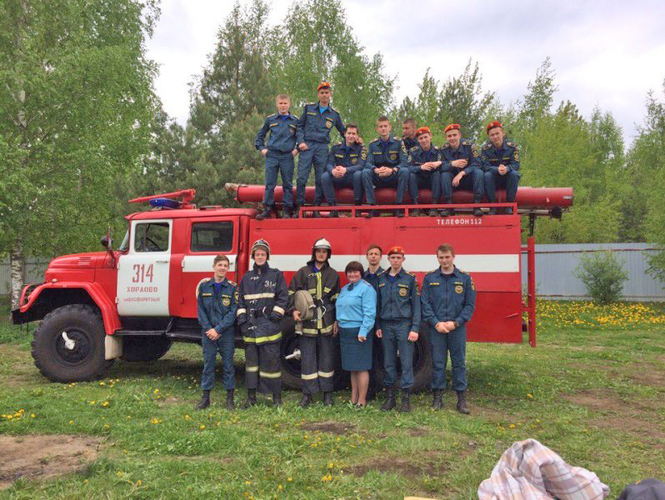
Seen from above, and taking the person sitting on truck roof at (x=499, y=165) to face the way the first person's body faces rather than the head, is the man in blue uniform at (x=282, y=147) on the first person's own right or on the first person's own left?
on the first person's own right

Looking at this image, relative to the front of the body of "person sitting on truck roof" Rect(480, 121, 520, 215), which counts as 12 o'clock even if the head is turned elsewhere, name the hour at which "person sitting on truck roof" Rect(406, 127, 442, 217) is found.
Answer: "person sitting on truck roof" Rect(406, 127, 442, 217) is roughly at 3 o'clock from "person sitting on truck roof" Rect(480, 121, 520, 215).

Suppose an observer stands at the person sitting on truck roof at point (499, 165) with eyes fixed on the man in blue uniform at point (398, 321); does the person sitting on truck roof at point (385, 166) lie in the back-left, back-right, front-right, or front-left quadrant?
front-right

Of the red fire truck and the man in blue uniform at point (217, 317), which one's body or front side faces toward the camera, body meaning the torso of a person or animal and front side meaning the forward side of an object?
the man in blue uniform

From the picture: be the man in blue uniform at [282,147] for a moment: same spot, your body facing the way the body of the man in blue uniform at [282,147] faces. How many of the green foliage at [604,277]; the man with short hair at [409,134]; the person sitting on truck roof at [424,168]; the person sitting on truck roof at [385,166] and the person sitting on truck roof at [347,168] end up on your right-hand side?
0

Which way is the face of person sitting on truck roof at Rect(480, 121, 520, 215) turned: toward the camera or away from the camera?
toward the camera

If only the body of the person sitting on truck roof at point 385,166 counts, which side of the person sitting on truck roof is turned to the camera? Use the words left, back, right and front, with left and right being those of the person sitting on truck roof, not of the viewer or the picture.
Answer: front

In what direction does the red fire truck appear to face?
to the viewer's left

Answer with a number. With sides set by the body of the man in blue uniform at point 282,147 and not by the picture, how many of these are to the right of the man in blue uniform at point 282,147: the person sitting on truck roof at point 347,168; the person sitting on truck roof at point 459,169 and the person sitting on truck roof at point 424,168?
0

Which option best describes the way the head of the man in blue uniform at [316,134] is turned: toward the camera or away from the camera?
toward the camera

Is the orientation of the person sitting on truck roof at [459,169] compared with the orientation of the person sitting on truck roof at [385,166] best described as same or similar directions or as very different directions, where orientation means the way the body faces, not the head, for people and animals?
same or similar directions

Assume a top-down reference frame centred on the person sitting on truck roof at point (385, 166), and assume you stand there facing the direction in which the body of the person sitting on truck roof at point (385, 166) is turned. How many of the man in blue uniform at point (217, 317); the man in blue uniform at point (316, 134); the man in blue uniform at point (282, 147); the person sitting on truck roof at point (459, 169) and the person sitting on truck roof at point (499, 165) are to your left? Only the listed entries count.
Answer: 2

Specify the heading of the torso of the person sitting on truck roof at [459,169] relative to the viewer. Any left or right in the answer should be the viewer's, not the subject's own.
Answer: facing the viewer

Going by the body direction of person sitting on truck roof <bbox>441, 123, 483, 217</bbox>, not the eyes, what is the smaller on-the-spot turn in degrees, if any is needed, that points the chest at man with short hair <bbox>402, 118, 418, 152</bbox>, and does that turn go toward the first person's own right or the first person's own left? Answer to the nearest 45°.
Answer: approximately 135° to the first person's own right

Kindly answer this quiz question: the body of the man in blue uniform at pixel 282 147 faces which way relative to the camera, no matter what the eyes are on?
toward the camera

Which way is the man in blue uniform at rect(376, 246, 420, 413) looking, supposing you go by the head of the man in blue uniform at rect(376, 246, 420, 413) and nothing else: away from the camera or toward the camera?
toward the camera

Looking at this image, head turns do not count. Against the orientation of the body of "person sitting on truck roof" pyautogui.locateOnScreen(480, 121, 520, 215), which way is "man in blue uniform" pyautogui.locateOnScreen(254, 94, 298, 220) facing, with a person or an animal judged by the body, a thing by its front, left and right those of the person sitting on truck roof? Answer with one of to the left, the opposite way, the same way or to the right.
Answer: the same way

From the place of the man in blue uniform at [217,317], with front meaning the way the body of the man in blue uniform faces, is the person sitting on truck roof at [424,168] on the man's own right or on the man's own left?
on the man's own left

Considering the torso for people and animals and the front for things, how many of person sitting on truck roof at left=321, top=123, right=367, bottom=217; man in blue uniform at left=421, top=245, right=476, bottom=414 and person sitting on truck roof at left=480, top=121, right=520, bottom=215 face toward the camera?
3
